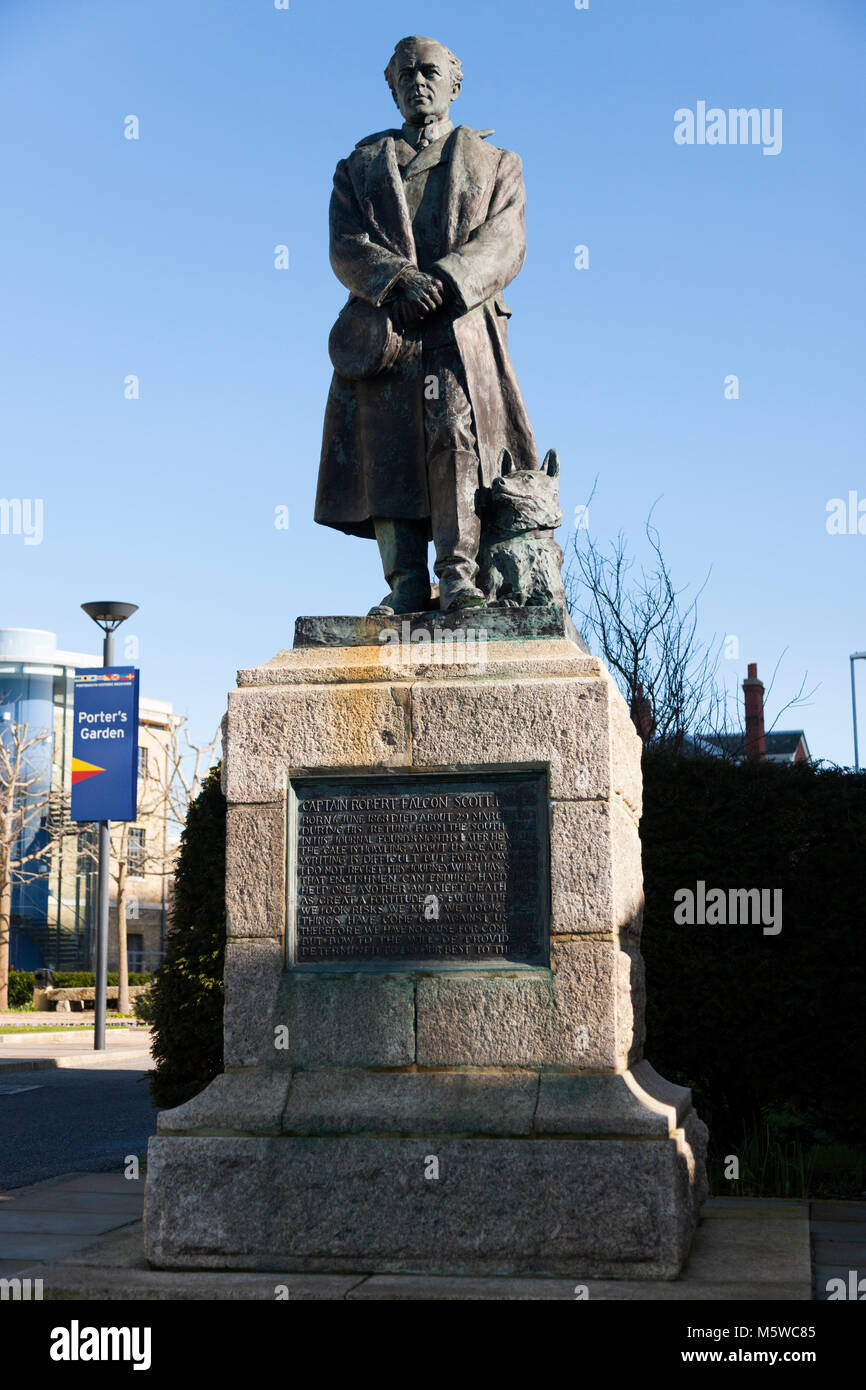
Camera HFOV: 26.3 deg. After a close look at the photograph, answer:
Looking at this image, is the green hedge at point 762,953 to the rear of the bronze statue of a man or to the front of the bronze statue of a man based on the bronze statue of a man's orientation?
to the rear

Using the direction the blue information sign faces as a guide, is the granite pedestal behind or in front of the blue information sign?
in front

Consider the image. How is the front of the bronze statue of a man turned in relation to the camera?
facing the viewer

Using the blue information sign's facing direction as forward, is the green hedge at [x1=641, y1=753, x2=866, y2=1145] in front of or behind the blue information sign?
in front

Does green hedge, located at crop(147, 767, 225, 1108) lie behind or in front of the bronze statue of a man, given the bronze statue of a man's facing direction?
behind

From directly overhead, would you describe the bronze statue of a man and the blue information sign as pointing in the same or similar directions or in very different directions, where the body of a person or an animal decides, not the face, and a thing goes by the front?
same or similar directions

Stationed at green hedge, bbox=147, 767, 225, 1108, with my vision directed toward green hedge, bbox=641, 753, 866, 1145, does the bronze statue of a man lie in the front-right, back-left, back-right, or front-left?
front-right

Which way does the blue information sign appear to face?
toward the camera

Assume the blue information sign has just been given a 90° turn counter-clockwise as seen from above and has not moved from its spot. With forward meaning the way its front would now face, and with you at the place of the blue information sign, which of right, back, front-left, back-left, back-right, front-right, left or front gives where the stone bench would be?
left

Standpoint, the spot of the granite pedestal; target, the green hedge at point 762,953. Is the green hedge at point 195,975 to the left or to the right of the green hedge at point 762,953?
left

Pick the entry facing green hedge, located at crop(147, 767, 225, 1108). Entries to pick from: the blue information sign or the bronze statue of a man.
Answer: the blue information sign

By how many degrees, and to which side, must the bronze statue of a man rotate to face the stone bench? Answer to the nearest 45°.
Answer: approximately 180°
